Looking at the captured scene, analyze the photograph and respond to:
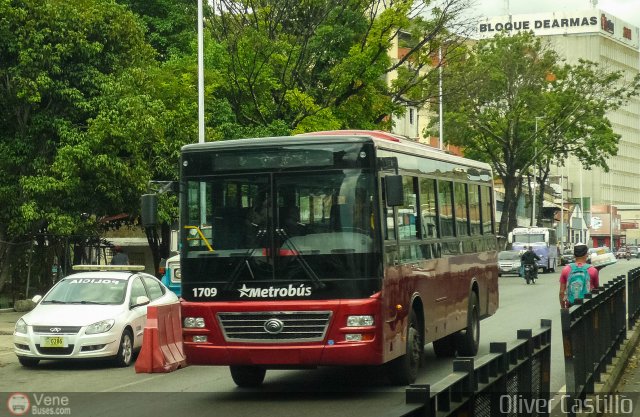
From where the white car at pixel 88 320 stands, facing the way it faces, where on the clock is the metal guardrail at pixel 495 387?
The metal guardrail is roughly at 10 o'clock from the white car.

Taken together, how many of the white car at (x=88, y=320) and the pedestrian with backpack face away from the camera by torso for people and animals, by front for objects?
1

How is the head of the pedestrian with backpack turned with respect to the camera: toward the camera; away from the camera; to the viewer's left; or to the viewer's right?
away from the camera

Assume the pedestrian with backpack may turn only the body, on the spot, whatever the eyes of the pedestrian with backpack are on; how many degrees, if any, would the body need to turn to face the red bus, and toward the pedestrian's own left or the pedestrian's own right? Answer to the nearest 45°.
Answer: approximately 135° to the pedestrian's own left

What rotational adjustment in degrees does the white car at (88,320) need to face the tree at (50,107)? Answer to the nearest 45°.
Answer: approximately 135° to its right

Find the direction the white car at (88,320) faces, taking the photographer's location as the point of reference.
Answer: facing the viewer and to the left of the viewer

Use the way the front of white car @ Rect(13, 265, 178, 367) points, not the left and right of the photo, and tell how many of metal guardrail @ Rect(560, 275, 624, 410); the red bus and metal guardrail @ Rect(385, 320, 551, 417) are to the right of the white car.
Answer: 0

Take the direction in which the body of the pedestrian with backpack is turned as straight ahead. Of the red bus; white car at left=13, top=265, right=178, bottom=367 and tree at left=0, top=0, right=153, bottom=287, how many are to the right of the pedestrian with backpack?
0

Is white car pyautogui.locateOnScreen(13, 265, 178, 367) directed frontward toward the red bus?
no

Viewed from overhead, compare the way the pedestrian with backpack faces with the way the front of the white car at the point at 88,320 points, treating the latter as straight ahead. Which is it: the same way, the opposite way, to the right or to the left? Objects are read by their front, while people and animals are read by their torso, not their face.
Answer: the opposite way

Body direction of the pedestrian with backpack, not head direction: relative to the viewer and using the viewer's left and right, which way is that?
facing away from the viewer

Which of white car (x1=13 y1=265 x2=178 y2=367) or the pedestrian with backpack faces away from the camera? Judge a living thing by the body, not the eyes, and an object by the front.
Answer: the pedestrian with backpack

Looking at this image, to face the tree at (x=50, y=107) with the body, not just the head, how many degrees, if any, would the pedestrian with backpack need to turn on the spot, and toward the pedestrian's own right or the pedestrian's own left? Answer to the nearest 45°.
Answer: approximately 45° to the pedestrian's own left

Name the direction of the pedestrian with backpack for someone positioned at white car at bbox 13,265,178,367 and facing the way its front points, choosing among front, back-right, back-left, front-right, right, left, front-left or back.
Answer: left

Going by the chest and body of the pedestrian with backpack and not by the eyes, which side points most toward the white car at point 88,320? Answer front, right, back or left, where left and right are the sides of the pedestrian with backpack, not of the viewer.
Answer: left

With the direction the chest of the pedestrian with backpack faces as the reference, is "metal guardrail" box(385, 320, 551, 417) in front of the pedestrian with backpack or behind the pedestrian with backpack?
behind
